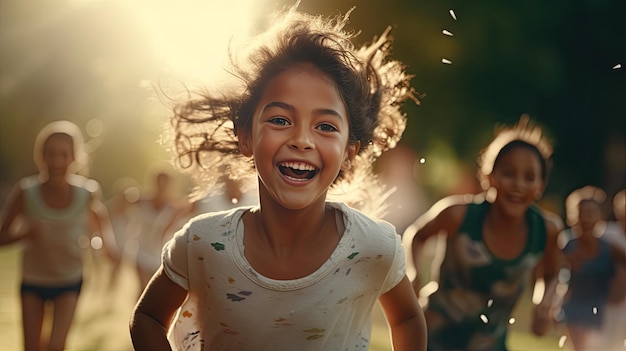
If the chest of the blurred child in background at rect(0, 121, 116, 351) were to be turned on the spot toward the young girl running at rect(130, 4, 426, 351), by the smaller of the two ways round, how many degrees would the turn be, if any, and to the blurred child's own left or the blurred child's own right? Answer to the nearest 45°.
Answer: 0° — they already face them

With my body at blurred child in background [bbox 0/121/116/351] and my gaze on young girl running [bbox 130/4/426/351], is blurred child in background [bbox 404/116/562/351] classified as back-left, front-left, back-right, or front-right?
front-left

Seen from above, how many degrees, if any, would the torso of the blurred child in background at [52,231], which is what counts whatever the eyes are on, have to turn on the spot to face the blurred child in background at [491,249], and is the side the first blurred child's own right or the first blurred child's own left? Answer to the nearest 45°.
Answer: approximately 45° to the first blurred child's own left

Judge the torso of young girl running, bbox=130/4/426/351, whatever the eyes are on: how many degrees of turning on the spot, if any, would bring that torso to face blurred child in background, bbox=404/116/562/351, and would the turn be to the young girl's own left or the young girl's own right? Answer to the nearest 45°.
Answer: approximately 135° to the young girl's own left

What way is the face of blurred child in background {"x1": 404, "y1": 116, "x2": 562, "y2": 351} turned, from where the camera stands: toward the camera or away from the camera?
toward the camera

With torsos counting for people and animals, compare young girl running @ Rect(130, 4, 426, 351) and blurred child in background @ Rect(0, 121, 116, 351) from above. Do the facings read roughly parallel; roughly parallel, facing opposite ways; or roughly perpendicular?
roughly parallel

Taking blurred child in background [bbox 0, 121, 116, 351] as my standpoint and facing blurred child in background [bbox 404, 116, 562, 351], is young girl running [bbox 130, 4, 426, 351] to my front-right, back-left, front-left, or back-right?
front-right

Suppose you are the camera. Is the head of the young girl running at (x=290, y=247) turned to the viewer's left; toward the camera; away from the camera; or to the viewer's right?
toward the camera

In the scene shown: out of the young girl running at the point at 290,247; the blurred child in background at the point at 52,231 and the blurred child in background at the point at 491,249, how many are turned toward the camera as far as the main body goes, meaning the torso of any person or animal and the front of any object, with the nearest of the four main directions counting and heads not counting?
3

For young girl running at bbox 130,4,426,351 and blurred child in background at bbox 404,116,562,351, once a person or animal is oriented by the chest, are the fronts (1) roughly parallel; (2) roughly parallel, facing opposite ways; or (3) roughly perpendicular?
roughly parallel

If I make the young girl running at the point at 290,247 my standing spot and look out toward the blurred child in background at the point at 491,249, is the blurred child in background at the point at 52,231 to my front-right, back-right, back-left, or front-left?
front-left

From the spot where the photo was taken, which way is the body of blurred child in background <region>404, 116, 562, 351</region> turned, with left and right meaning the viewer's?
facing the viewer

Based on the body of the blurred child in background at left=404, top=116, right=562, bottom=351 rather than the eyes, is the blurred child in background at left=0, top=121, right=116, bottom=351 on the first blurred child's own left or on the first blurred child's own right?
on the first blurred child's own right

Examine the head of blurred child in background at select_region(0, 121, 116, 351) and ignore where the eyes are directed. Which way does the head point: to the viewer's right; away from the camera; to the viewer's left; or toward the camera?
toward the camera
